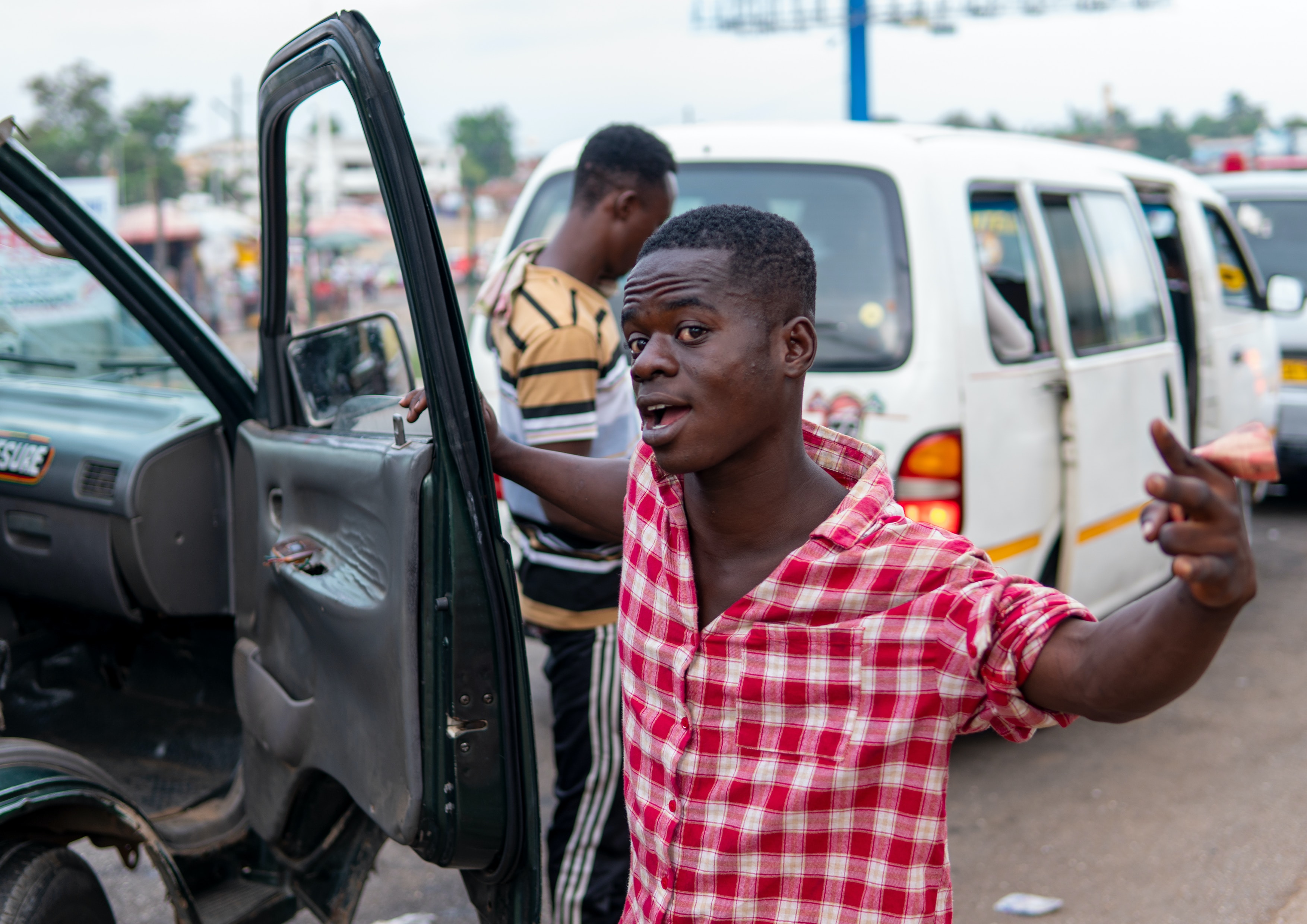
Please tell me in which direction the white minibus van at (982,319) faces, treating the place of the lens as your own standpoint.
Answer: facing away from the viewer and to the right of the viewer

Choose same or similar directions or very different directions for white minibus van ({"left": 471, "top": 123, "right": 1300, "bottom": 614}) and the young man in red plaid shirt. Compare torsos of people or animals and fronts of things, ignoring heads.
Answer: very different directions

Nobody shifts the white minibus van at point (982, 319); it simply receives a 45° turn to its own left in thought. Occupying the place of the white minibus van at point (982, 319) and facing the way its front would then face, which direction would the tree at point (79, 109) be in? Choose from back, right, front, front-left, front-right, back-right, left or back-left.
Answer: front-left

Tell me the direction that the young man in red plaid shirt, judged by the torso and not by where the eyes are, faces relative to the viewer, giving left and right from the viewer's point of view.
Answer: facing the viewer and to the left of the viewer

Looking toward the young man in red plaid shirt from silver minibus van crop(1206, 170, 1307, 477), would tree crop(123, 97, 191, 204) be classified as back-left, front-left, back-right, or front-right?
back-right

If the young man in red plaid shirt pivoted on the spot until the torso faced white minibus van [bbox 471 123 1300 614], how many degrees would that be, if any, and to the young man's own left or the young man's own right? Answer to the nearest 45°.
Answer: approximately 135° to the young man's own right

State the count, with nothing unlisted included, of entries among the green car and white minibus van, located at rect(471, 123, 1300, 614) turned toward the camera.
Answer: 0

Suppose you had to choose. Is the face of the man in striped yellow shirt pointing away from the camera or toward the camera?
away from the camera
